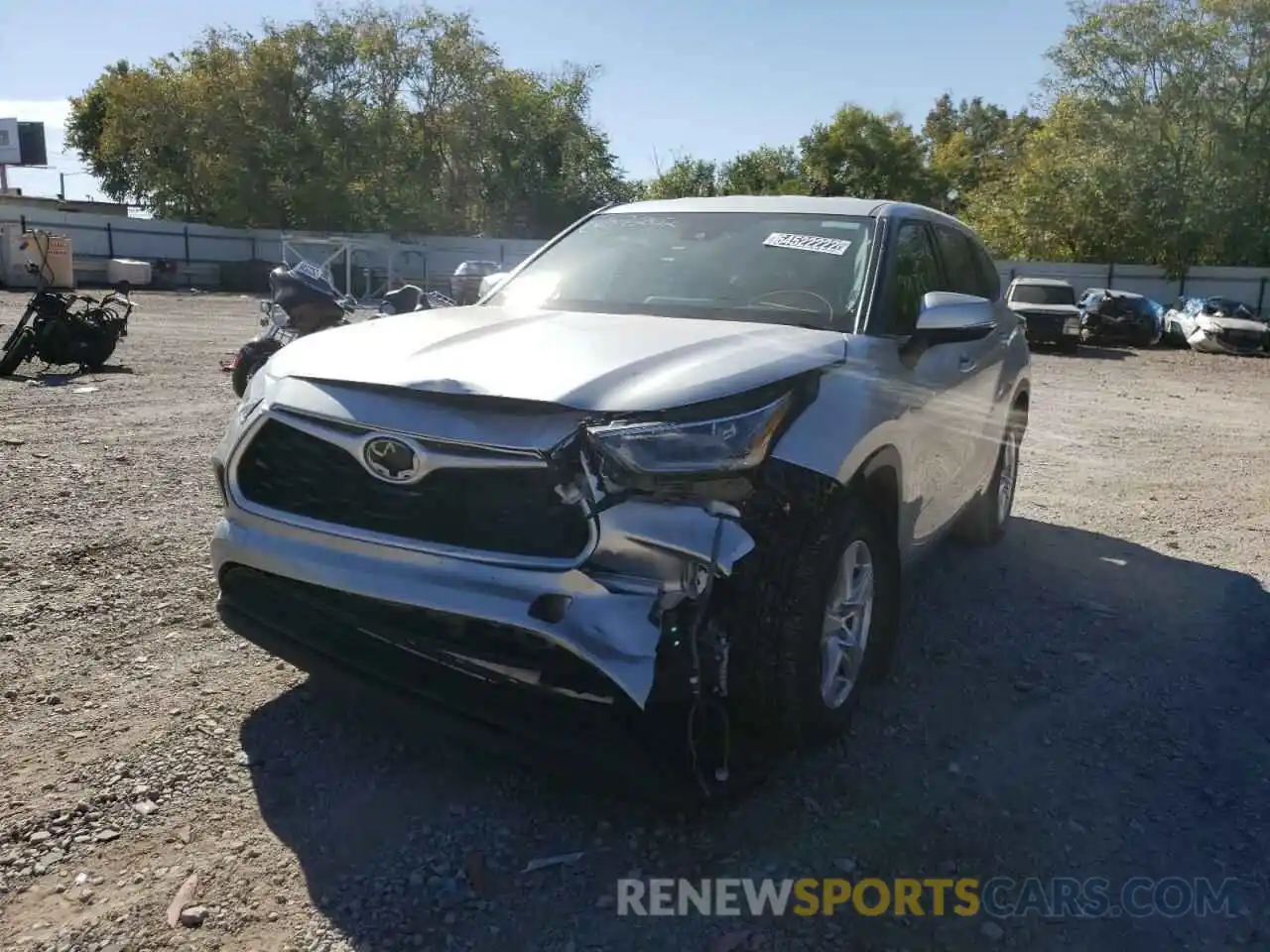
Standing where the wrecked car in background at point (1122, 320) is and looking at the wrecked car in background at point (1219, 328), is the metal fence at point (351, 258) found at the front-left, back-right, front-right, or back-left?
back-left

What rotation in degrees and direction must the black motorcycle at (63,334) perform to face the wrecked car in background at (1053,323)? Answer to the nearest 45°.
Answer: approximately 180°

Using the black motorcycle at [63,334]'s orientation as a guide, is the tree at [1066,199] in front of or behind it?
behind

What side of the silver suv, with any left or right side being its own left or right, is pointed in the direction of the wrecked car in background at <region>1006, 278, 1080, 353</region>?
back

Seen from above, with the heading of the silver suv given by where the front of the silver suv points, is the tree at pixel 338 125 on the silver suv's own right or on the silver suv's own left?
on the silver suv's own right

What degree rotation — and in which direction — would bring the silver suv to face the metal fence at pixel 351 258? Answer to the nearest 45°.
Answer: approximately 135° to its right

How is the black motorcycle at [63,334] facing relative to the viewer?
to the viewer's left

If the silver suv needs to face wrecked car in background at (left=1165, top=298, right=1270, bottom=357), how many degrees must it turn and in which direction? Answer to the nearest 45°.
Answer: approximately 180°

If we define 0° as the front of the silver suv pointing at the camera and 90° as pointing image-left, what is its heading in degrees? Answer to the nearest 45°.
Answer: approximately 45°

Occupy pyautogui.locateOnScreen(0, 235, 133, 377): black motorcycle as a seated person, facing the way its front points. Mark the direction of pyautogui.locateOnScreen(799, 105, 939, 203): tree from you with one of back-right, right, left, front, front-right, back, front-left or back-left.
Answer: back-right
